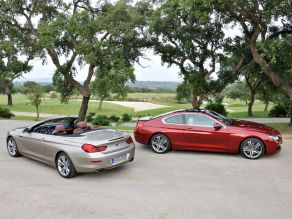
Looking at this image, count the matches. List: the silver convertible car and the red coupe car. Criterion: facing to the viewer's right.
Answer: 1

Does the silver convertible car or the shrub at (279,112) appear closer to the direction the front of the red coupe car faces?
the shrub

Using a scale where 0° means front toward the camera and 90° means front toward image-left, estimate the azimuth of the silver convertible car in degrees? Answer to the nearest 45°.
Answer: approximately 135°

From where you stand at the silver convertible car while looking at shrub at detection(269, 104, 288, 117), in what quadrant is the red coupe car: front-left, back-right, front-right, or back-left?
front-right

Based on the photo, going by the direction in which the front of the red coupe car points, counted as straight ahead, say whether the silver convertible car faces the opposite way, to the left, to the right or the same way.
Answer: the opposite way

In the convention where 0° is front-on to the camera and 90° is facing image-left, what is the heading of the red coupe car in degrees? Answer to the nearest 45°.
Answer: approximately 270°

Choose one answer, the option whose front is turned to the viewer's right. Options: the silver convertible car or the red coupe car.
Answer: the red coupe car

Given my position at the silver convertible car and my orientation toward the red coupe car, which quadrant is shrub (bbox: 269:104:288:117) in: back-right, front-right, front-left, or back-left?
front-left

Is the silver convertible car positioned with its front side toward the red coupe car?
no

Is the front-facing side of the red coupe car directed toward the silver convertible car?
no

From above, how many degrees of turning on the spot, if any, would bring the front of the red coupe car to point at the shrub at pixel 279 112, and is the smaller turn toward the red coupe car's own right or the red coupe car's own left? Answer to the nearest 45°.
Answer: approximately 90° to the red coupe car's own left

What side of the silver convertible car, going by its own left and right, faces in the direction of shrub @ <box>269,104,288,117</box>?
right
